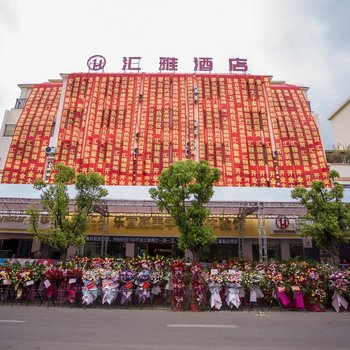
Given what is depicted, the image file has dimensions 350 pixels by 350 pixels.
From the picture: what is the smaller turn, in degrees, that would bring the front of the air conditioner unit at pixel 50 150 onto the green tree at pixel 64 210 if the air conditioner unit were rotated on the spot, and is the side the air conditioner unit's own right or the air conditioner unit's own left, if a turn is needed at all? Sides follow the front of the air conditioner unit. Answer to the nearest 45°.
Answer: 0° — it already faces it

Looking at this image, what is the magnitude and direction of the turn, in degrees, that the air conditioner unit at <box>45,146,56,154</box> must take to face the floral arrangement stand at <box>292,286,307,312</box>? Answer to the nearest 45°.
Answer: approximately 45° to its left

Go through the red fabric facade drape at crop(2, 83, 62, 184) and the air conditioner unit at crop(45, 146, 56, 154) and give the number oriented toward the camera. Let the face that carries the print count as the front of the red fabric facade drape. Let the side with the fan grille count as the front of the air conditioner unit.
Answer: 2

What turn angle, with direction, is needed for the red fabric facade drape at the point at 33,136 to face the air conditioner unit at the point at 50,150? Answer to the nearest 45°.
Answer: approximately 45° to its left

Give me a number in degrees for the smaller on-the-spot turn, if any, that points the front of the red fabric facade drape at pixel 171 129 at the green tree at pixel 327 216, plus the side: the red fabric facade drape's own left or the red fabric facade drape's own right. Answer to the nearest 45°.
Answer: approximately 45° to the red fabric facade drape's own left
